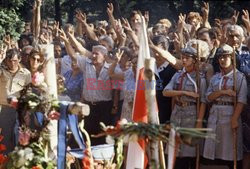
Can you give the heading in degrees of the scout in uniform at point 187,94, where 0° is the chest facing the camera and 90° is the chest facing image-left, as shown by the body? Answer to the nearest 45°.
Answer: approximately 45°

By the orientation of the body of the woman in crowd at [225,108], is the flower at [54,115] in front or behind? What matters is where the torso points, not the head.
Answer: in front

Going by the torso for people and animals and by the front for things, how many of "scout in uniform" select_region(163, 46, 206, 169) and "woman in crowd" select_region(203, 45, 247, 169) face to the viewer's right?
0

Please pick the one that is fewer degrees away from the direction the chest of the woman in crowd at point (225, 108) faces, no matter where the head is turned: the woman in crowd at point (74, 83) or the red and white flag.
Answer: the red and white flag

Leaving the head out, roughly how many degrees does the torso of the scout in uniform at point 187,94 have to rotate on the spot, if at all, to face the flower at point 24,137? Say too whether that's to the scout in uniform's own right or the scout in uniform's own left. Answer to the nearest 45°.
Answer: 0° — they already face it

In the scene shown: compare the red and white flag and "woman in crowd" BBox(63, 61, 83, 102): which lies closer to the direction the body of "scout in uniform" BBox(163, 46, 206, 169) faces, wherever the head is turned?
the red and white flag

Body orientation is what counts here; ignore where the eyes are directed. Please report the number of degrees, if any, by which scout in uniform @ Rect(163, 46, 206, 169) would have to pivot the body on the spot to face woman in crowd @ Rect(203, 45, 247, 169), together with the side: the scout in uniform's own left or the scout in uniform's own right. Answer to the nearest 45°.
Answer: approximately 135° to the scout in uniform's own left

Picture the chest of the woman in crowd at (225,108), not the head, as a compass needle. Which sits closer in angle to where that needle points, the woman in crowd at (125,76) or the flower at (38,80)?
the flower

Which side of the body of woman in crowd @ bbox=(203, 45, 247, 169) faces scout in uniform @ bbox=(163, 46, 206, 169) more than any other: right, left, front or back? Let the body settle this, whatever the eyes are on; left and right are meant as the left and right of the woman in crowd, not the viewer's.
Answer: right

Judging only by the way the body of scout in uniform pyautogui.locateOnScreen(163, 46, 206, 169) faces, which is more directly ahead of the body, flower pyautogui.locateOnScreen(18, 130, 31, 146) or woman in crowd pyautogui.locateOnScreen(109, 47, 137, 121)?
the flower
